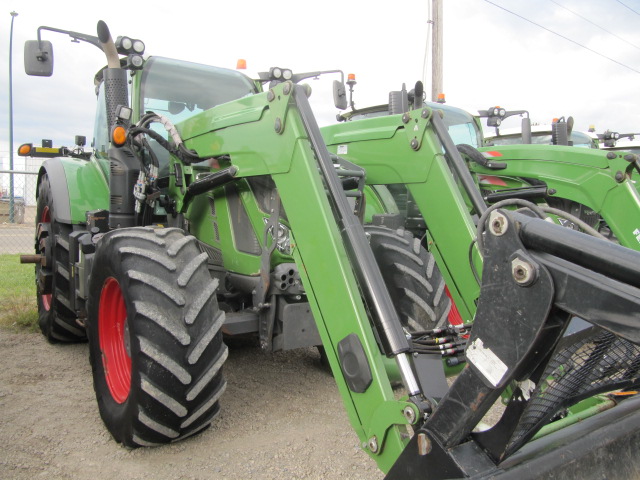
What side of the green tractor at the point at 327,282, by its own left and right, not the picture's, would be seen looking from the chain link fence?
back

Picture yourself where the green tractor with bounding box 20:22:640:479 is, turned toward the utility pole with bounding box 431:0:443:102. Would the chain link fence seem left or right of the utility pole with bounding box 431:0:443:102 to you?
left

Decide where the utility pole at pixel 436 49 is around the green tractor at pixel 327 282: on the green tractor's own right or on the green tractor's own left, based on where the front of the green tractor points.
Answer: on the green tractor's own left

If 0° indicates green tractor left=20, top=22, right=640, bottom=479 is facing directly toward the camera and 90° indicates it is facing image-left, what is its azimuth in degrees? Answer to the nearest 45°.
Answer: approximately 315°
